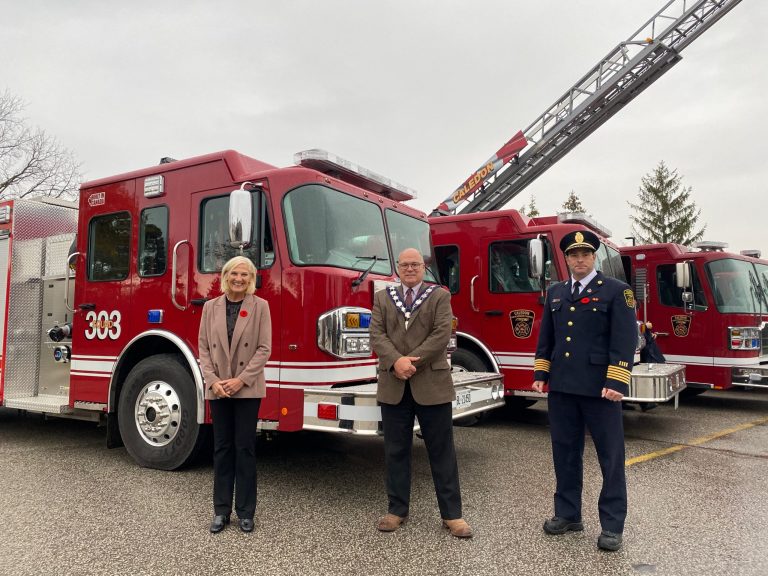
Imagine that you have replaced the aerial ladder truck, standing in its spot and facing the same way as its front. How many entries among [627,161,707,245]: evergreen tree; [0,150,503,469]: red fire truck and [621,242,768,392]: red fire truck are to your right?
1

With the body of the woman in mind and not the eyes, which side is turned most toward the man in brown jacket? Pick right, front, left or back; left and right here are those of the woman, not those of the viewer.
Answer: left

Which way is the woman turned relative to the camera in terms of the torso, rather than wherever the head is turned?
toward the camera

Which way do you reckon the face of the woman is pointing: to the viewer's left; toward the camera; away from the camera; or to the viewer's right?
toward the camera

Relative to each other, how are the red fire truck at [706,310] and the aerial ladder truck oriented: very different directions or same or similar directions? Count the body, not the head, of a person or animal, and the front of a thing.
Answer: same or similar directions

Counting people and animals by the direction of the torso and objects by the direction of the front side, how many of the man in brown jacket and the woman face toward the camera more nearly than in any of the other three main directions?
2

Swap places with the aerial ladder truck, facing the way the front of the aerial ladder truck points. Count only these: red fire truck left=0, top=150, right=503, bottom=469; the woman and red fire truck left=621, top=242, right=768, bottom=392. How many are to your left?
1

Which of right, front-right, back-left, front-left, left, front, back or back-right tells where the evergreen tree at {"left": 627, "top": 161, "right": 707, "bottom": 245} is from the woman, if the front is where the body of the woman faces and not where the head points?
back-left

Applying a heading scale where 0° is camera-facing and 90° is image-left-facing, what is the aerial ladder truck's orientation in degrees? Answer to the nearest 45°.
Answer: approximately 315°

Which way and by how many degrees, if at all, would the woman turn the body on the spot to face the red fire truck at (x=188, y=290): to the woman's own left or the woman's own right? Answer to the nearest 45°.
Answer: approximately 180°

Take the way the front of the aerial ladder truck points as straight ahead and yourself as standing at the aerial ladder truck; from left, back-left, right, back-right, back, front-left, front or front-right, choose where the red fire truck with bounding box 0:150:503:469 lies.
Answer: right

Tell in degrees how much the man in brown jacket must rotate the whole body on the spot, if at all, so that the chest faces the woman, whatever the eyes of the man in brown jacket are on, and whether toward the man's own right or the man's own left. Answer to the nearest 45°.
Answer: approximately 90° to the man's own right

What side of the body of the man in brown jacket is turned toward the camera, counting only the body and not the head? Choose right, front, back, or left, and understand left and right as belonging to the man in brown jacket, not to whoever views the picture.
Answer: front

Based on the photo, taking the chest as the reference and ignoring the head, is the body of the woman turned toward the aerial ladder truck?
no

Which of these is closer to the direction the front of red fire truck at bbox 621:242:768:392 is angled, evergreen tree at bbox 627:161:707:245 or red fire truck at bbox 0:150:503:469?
the red fire truck

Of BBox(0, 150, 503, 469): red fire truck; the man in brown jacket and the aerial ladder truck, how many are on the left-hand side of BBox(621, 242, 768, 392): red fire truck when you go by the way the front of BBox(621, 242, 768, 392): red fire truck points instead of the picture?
0

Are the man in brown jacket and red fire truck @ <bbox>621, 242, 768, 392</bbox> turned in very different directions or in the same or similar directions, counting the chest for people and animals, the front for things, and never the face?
same or similar directions

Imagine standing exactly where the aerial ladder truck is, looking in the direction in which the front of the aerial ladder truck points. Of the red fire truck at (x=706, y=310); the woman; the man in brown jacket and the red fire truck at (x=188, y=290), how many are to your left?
1

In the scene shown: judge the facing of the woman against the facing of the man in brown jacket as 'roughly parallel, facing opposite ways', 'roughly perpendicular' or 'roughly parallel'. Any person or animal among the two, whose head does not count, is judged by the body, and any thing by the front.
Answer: roughly parallel
